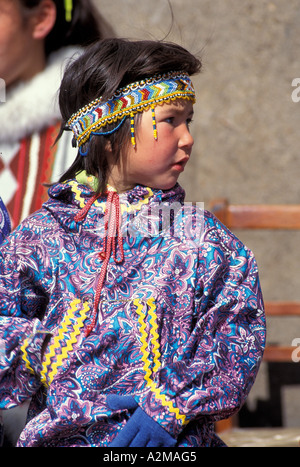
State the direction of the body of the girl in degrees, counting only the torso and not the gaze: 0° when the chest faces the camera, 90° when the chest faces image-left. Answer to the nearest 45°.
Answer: approximately 0°

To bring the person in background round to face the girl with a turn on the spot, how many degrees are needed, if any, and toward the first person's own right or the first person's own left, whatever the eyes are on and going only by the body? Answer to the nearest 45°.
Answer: approximately 45° to the first person's own left

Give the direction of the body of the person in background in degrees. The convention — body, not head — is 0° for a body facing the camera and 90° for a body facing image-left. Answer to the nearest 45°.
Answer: approximately 45°

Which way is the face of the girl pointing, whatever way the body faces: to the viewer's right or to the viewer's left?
to the viewer's right

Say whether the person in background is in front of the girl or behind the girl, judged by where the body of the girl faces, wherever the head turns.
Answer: behind
